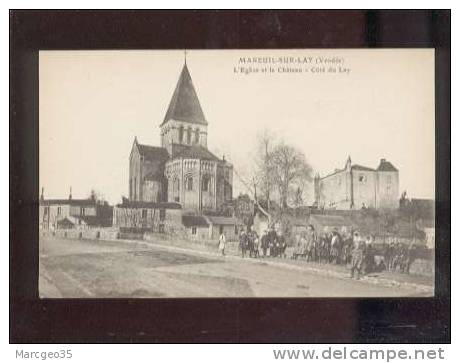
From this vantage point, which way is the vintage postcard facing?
toward the camera
